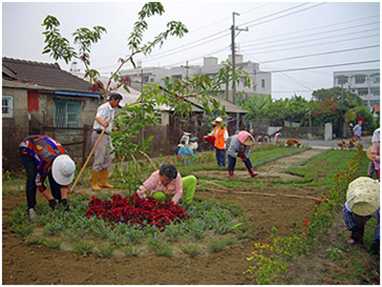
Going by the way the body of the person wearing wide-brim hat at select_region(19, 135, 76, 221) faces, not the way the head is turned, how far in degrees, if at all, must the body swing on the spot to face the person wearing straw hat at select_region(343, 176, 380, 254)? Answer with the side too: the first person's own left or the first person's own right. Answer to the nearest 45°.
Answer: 0° — they already face them

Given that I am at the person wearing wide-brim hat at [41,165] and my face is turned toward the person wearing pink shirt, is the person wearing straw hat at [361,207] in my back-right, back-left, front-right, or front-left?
front-right

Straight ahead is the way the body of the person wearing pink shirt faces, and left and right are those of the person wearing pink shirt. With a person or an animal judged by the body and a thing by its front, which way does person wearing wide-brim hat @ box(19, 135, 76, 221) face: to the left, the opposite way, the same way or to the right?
to the left

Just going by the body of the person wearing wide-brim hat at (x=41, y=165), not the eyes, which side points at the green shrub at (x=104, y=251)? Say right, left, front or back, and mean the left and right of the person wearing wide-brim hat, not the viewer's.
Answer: front

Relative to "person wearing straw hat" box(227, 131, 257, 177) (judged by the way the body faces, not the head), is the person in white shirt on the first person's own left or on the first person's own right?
on the first person's own right

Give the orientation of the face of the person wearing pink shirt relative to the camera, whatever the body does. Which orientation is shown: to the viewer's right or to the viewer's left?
to the viewer's left

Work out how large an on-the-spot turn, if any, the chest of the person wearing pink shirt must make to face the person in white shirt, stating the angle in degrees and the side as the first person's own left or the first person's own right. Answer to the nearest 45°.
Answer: approximately 90° to the first person's own right

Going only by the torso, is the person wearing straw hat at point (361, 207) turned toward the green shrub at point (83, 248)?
no
